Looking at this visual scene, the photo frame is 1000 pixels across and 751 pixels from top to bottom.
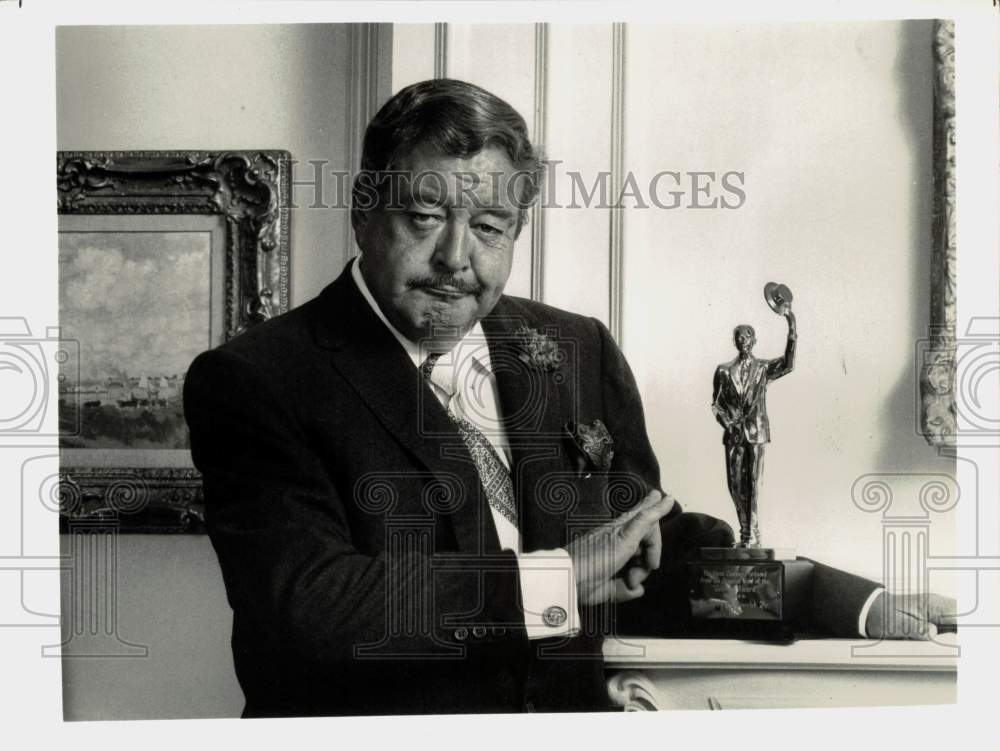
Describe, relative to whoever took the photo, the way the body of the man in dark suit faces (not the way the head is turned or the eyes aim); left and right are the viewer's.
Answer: facing the viewer and to the right of the viewer

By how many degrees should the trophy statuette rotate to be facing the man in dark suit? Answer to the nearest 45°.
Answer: approximately 90° to its right

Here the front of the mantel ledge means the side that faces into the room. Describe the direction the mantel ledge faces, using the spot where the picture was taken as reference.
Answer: facing the viewer

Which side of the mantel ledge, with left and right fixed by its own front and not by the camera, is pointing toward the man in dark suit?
right

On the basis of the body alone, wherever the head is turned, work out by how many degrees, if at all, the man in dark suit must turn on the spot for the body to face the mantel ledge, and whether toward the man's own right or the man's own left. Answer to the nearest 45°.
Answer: approximately 45° to the man's own left

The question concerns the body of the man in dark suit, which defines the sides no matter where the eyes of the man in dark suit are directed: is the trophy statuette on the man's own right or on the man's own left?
on the man's own left

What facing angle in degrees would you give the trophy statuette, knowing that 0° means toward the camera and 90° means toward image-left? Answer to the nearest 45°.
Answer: approximately 0°
